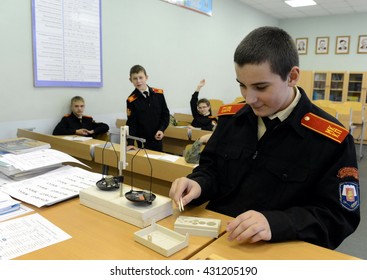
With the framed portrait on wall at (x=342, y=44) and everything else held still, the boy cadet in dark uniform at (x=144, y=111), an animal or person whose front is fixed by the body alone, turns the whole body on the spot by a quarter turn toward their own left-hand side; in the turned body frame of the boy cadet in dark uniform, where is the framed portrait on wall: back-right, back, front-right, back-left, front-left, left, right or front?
front-left

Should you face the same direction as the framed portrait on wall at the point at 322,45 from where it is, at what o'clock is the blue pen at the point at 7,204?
The blue pen is roughly at 12 o'clock from the framed portrait on wall.

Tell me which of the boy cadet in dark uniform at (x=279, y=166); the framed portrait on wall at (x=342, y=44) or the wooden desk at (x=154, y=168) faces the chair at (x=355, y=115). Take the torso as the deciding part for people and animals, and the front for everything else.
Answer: the framed portrait on wall

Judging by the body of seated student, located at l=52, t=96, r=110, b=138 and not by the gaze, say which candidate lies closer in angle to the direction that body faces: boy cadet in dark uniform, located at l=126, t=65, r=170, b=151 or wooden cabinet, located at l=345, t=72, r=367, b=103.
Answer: the boy cadet in dark uniform

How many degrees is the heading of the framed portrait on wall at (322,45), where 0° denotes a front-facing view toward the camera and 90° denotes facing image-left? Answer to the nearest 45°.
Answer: approximately 0°

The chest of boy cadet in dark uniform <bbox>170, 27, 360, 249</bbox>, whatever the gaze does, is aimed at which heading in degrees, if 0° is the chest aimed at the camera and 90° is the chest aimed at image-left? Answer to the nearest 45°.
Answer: approximately 45°

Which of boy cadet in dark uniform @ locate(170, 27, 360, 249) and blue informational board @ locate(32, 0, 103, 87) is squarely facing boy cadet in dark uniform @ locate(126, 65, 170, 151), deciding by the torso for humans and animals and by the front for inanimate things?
the blue informational board
